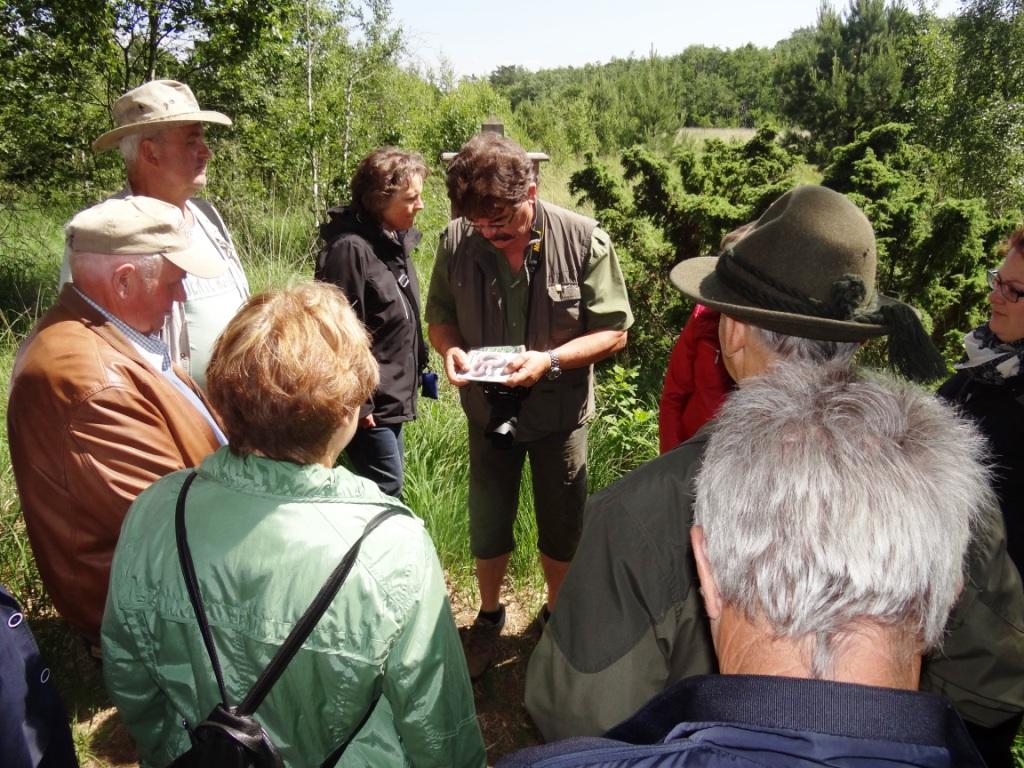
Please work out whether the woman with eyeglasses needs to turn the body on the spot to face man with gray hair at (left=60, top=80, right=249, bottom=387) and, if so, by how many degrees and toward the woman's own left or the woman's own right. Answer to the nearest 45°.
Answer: approximately 45° to the woman's own right

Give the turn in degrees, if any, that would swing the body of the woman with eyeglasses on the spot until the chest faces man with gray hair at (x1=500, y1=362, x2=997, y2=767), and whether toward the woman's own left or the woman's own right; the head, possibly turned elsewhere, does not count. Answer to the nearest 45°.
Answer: approximately 45° to the woman's own left

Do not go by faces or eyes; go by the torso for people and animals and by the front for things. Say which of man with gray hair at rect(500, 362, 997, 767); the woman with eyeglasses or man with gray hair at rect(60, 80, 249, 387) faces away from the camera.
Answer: man with gray hair at rect(500, 362, 997, 767)

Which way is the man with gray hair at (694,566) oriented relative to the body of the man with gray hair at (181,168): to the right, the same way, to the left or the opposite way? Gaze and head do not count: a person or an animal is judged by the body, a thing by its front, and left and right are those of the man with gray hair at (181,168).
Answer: to the left

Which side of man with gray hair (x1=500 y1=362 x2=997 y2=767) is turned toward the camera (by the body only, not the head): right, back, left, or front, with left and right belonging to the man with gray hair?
back

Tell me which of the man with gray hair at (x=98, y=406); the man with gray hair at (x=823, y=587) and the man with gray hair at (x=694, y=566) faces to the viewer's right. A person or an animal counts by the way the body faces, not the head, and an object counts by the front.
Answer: the man with gray hair at (x=98, y=406)

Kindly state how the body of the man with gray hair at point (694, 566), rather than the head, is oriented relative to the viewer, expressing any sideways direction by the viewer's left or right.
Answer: facing away from the viewer and to the left of the viewer

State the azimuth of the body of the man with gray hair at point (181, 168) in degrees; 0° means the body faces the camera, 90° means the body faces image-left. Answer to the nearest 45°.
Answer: approximately 270°

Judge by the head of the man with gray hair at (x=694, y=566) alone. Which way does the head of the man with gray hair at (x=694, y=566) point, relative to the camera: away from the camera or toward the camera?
away from the camera

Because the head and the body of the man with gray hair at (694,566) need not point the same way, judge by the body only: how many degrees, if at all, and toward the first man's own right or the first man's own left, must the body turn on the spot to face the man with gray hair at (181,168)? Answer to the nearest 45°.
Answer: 0° — they already face them

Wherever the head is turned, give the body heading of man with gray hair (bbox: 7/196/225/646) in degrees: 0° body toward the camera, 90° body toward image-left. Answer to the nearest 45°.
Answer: approximately 270°

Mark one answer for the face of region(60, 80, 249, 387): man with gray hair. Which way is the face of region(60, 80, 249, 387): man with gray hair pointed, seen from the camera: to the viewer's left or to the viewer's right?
to the viewer's right

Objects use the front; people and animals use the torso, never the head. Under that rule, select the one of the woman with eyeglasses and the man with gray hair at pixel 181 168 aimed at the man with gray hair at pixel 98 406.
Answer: the woman with eyeglasses

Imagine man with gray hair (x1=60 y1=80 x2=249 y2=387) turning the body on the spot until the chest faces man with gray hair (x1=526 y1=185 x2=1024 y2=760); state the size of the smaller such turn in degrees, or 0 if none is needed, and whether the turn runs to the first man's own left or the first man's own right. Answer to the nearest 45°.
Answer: approximately 90° to the first man's own right

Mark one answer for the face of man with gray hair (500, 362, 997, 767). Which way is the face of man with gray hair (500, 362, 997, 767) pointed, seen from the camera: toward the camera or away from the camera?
away from the camera

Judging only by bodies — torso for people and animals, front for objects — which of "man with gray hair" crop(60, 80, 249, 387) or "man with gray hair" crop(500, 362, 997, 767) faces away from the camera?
"man with gray hair" crop(500, 362, 997, 767)

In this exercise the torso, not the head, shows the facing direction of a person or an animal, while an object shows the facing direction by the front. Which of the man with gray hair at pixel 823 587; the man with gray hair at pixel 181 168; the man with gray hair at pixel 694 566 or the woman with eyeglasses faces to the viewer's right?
the man with gray hair at pixel 181 168
